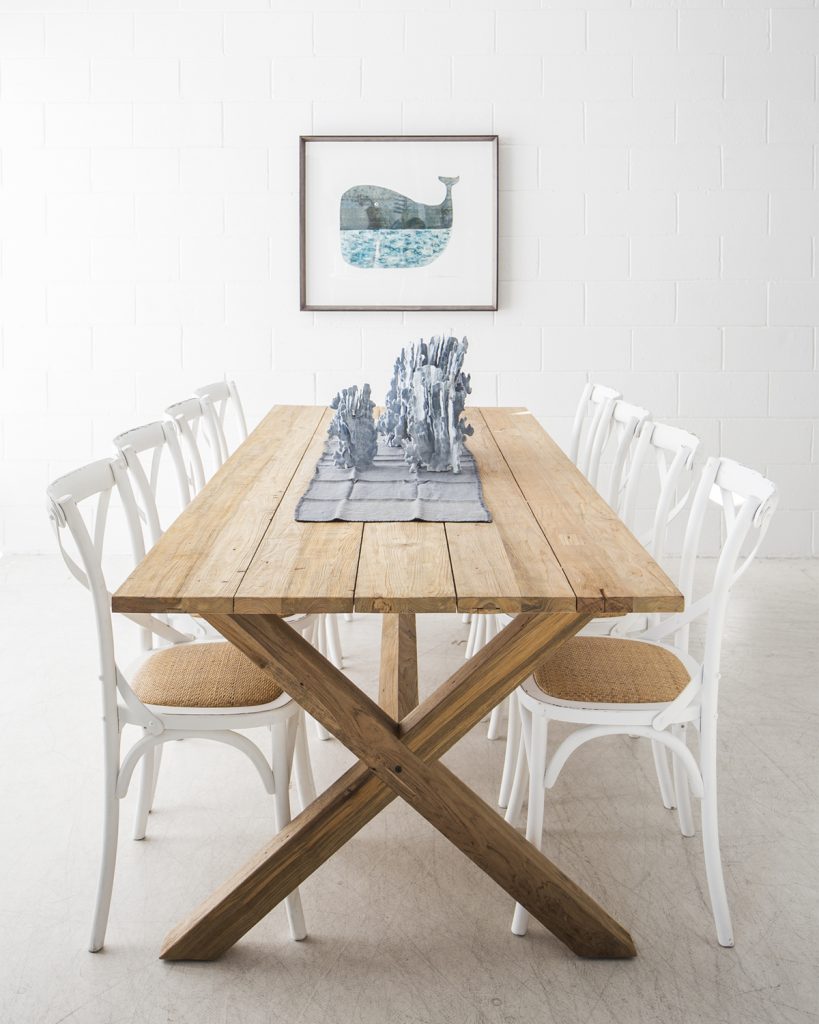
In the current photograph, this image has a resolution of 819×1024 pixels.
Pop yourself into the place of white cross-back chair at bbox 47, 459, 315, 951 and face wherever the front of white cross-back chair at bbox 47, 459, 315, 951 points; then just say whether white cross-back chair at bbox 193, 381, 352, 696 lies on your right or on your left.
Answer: on your left

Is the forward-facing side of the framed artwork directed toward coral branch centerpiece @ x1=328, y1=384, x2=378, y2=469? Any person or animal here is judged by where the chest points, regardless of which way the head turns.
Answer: yes

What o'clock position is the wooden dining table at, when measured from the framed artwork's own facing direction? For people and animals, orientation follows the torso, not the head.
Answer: The wooden dining table is roughly at 12 o'clock from the framed artwork.

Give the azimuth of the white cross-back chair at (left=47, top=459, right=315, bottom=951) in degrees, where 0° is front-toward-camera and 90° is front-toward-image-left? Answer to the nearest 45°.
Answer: approximately 270°

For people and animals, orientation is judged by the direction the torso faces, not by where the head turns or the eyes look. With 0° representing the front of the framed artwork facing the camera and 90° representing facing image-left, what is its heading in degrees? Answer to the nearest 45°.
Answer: approximately 0°

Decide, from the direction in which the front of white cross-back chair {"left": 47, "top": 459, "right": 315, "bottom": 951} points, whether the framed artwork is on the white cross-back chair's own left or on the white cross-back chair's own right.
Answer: on the white cross-back chair's own left

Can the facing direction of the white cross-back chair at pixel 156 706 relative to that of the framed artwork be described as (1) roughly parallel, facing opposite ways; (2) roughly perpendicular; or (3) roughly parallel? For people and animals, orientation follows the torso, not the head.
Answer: roughly perpendicular
